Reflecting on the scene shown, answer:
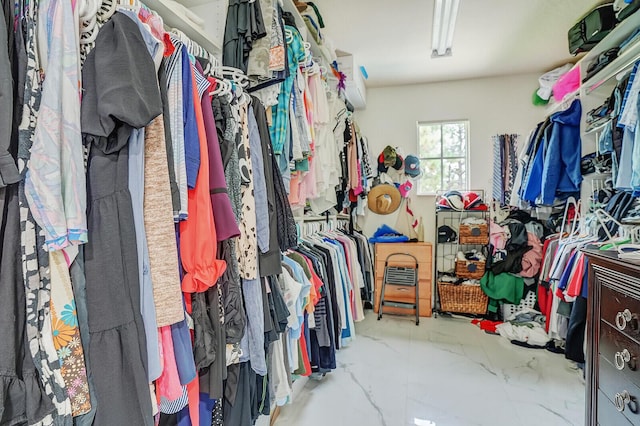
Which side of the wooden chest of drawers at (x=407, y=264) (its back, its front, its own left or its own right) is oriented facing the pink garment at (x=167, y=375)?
front

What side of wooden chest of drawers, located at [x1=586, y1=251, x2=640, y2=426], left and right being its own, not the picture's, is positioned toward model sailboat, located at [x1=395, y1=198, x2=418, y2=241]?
right

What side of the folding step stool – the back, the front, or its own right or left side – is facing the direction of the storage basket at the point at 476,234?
left

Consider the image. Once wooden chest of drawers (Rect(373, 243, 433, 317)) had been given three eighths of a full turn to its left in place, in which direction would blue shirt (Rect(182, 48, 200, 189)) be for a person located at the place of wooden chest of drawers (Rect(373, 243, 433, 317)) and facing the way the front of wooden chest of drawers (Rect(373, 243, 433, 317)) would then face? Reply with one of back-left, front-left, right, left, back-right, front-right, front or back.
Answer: back-right

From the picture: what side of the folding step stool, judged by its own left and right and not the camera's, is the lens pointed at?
front

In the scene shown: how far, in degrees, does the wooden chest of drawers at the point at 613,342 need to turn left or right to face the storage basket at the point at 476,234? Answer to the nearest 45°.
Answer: approximately 90° to its right

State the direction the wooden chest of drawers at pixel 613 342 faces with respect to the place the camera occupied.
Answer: facing the viewer and to the left of the viewer

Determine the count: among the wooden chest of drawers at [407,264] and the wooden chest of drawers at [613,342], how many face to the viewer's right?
0

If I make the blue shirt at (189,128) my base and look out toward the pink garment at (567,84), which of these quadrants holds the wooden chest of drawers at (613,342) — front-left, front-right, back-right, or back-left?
front-right

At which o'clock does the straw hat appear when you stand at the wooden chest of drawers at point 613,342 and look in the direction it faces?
The straw hat is roughly at 3 o'clock from the wooden chest of drawers.

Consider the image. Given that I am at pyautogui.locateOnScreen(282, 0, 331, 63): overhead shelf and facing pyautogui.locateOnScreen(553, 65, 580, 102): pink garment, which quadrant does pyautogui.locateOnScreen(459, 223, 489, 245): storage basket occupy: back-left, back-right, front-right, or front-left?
front-left

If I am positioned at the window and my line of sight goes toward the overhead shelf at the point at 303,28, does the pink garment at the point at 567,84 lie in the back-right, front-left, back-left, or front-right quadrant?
front-left

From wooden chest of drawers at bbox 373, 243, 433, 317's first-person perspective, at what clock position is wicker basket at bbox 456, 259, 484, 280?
The wicker basket is roughly at 9 o'clock from the wooden chest of drawers.

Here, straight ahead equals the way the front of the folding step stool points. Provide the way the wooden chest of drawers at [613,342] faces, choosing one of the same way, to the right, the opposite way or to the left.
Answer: to the right
